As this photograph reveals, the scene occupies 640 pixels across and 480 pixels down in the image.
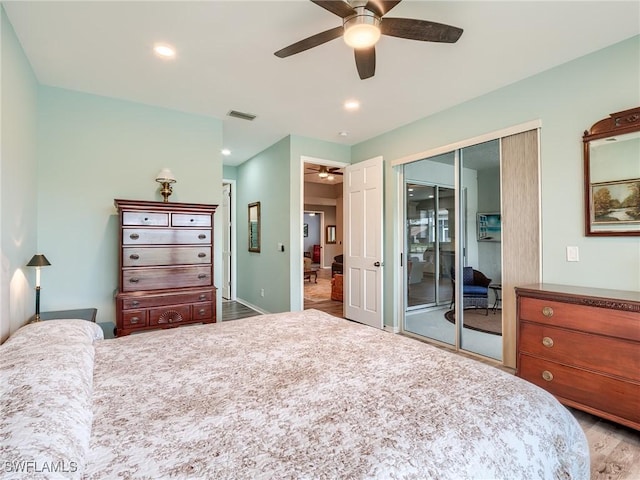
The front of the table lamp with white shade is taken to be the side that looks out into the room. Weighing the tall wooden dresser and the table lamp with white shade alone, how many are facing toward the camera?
2

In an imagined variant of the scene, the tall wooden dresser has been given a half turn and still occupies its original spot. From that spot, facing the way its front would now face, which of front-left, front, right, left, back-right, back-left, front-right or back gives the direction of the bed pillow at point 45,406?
back

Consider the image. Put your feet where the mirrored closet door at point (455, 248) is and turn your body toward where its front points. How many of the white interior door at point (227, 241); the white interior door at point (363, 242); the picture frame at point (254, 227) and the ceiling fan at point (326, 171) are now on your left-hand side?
0

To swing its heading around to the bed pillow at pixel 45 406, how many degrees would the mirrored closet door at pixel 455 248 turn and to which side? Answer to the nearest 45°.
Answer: approximately 45° to its left

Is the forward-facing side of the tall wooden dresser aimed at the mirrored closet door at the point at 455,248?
no

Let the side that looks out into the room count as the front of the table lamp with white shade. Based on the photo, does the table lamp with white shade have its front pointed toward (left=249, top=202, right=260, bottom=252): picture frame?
no

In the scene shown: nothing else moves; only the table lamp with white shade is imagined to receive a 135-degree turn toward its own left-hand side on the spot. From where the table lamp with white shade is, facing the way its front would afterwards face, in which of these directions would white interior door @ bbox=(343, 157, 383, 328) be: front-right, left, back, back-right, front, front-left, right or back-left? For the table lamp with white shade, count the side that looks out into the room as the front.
front-right

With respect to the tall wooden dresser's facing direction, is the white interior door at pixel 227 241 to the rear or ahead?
to the rear

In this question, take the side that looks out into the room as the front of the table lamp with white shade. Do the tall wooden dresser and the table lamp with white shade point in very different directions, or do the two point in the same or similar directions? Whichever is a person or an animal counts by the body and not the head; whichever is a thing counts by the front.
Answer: same or similar directions

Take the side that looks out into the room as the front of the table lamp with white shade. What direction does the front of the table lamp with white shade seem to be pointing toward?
toward the camera

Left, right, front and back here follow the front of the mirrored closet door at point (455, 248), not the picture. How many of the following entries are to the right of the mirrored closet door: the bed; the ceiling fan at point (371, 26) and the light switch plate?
0

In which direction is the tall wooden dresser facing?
toward the camera

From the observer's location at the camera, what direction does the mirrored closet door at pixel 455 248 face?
facing the viewer and to the left of the viewer

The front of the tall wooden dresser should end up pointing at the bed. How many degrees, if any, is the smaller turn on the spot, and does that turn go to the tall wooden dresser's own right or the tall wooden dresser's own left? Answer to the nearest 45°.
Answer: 0° — it already faces it

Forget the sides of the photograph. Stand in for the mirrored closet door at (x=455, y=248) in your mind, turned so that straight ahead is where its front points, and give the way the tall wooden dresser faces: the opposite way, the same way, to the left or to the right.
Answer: to the left

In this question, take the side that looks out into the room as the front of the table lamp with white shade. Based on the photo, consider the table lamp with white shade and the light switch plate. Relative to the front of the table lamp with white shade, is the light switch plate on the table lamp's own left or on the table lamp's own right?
on the table lamp's own left
